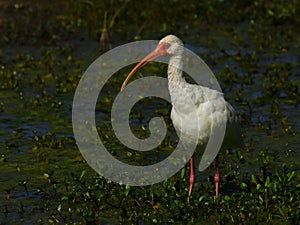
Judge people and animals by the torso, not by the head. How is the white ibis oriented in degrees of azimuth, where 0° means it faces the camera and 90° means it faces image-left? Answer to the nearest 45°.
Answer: approximately 45°
